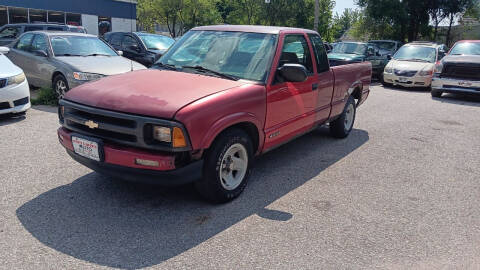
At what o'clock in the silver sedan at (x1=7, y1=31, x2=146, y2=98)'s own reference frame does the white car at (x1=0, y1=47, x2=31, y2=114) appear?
The white car is roughly at 2 o'clock from the silver sedan.

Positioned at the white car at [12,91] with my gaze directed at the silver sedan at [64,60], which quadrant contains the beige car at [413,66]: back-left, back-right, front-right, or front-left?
front-right

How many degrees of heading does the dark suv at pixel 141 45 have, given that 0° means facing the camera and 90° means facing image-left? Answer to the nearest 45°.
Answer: approximately 315°

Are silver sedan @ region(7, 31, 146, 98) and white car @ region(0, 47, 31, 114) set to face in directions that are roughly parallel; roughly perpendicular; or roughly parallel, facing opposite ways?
roughly parallel

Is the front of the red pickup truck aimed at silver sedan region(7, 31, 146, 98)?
no

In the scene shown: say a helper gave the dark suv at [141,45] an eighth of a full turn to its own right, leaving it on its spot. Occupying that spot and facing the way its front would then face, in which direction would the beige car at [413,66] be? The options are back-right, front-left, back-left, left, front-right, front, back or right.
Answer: left

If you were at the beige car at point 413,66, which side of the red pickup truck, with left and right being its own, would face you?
back

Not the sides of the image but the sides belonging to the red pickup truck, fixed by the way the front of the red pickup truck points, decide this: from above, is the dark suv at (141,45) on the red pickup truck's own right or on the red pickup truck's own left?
on the red pickup truck's own right

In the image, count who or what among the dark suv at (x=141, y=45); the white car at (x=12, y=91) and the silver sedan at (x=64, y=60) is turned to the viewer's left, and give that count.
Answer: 0

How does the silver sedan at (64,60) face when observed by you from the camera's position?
facing the viewer and to the right of the viewer

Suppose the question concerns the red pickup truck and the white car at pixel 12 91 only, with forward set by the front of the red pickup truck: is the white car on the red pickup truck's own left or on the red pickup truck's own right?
on the red pickup truck's own right

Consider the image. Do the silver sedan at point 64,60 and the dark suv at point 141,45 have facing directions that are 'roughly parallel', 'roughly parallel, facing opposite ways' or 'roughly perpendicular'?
roughly parallel

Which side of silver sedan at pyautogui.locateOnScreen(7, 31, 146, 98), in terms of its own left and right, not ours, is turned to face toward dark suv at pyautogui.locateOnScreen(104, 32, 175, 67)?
left

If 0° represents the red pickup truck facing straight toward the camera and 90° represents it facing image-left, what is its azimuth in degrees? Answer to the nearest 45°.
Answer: approximately 45°

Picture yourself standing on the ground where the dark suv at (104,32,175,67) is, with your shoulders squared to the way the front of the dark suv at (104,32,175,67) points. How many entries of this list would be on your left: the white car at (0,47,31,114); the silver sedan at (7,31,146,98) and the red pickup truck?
0

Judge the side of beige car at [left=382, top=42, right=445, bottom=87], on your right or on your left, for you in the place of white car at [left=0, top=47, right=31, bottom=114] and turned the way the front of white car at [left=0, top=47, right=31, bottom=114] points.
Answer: on your left

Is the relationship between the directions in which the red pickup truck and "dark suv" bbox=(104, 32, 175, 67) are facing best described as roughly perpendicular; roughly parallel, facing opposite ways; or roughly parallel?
roughly perpendicular

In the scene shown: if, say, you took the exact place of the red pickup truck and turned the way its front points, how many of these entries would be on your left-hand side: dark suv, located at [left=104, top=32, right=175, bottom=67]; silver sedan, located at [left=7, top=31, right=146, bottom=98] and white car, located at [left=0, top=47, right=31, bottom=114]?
0

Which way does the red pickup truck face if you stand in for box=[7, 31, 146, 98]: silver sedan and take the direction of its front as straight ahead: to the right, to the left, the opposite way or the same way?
to the right
